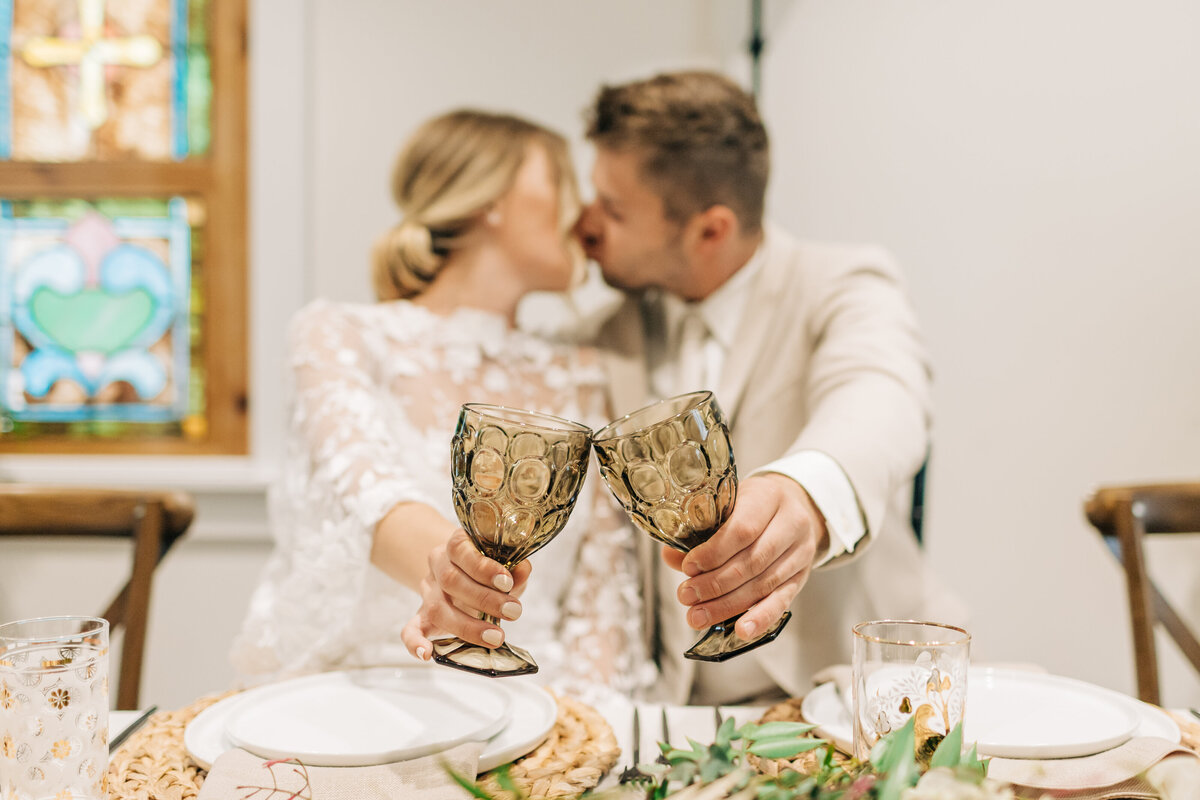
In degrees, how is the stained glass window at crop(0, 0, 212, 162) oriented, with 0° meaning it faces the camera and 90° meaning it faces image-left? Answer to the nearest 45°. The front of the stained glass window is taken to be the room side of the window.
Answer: approximately 0°

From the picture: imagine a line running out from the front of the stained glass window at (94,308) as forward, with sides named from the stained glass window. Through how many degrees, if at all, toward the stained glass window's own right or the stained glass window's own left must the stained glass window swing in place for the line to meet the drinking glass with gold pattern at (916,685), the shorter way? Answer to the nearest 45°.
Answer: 0° — it already faces it

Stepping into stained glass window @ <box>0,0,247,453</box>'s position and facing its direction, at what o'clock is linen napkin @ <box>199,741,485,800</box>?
The linen napkin is roughly at 12 o'clock from the stained glass window.

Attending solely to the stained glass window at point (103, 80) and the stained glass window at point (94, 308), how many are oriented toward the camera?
2

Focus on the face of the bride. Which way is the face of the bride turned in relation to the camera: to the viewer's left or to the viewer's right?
to the viewer's right

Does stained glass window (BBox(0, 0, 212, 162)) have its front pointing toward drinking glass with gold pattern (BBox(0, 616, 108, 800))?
yes

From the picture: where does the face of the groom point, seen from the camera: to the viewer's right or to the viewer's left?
to the viewer's left

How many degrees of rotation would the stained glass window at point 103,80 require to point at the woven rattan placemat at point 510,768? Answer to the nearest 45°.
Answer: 0° — it already faces it
